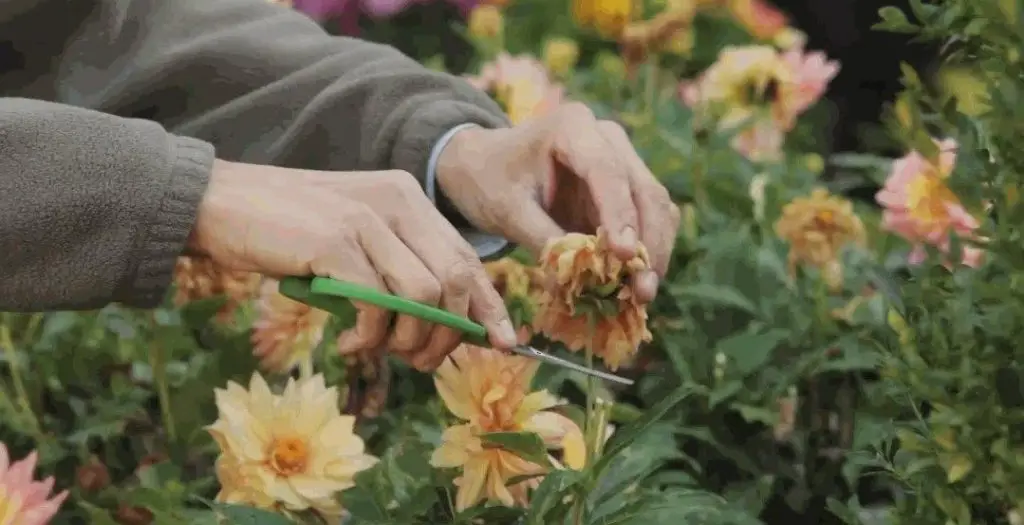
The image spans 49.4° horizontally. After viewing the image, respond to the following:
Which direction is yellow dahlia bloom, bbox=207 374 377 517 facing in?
toward the camera

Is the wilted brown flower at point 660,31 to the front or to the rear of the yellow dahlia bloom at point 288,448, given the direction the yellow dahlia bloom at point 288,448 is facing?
to the rear

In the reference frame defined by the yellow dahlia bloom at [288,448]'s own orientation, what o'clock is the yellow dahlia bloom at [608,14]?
the yellow dahlia bloom at [608,14] is roughly at 7 o'clock from the yellow dahlia bloom at [288,448].

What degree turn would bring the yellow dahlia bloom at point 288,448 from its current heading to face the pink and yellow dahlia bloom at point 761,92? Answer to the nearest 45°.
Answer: approximately 135° to its left

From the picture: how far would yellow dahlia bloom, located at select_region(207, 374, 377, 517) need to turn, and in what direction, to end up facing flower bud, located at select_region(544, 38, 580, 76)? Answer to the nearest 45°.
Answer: approximately 135° to its left
